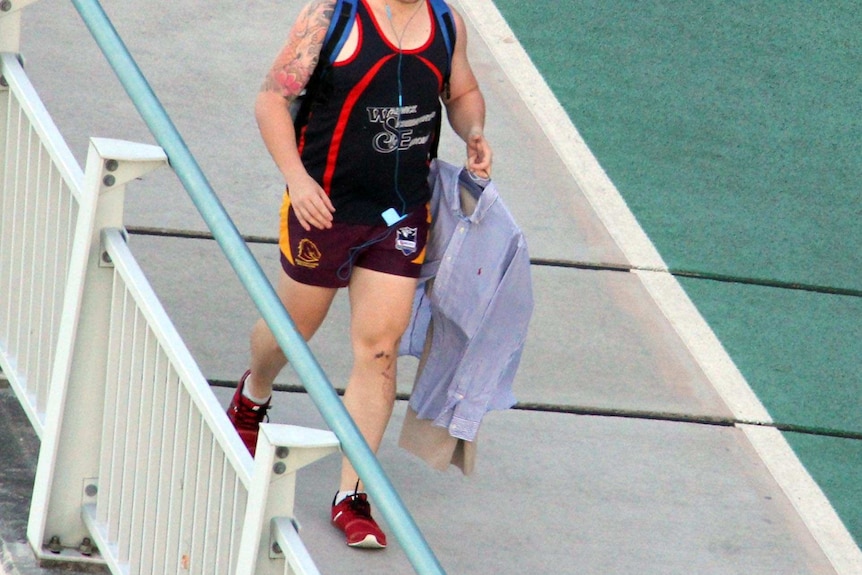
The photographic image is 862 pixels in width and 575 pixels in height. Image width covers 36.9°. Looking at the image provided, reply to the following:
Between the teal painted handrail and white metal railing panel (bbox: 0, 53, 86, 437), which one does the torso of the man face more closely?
the teal painted handrail

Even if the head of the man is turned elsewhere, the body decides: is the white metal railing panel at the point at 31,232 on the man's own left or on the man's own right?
on the man's own right

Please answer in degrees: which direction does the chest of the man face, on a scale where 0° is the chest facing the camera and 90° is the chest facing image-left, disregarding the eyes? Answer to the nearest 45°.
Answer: approximately 315°

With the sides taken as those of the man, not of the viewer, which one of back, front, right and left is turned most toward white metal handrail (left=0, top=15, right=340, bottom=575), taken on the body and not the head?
right
